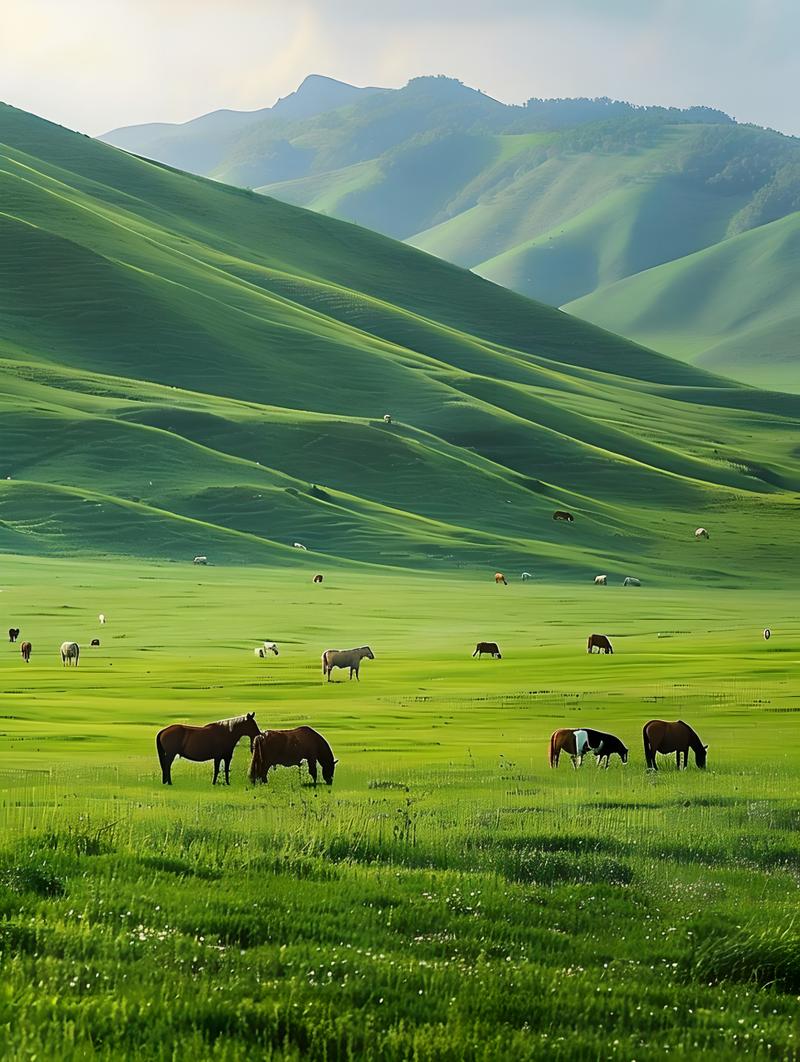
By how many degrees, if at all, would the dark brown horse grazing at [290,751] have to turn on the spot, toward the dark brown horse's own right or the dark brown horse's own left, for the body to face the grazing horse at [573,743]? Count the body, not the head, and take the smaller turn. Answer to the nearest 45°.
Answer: approximately 45° to the dark brown horse's own left

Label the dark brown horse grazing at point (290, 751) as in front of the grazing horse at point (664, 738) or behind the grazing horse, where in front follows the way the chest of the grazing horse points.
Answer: behind

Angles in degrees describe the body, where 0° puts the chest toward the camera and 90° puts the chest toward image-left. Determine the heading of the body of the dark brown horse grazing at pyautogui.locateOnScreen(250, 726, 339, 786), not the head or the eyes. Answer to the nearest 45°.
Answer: approximately 270°

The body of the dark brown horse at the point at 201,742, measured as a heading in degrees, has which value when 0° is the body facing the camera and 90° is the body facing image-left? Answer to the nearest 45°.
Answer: approximately 270°

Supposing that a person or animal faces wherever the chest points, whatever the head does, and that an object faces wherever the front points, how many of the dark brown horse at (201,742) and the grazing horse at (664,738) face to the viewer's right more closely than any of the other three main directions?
2

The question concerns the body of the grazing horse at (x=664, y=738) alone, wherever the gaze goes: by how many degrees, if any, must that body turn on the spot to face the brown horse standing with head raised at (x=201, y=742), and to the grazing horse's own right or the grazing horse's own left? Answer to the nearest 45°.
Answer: approximately 135° to the grazing horse's own right

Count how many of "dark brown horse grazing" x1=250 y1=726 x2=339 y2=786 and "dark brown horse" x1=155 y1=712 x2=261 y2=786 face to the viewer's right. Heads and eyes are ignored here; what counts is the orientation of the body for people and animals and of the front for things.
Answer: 2

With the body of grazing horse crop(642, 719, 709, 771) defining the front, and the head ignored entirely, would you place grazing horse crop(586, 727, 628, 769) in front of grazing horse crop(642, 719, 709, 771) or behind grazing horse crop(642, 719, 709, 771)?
behind

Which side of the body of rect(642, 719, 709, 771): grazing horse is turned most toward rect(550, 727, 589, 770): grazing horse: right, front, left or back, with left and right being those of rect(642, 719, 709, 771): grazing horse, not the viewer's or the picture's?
back

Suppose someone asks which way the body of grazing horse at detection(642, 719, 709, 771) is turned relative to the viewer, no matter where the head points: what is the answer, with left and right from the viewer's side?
facing to the right of the viewer
